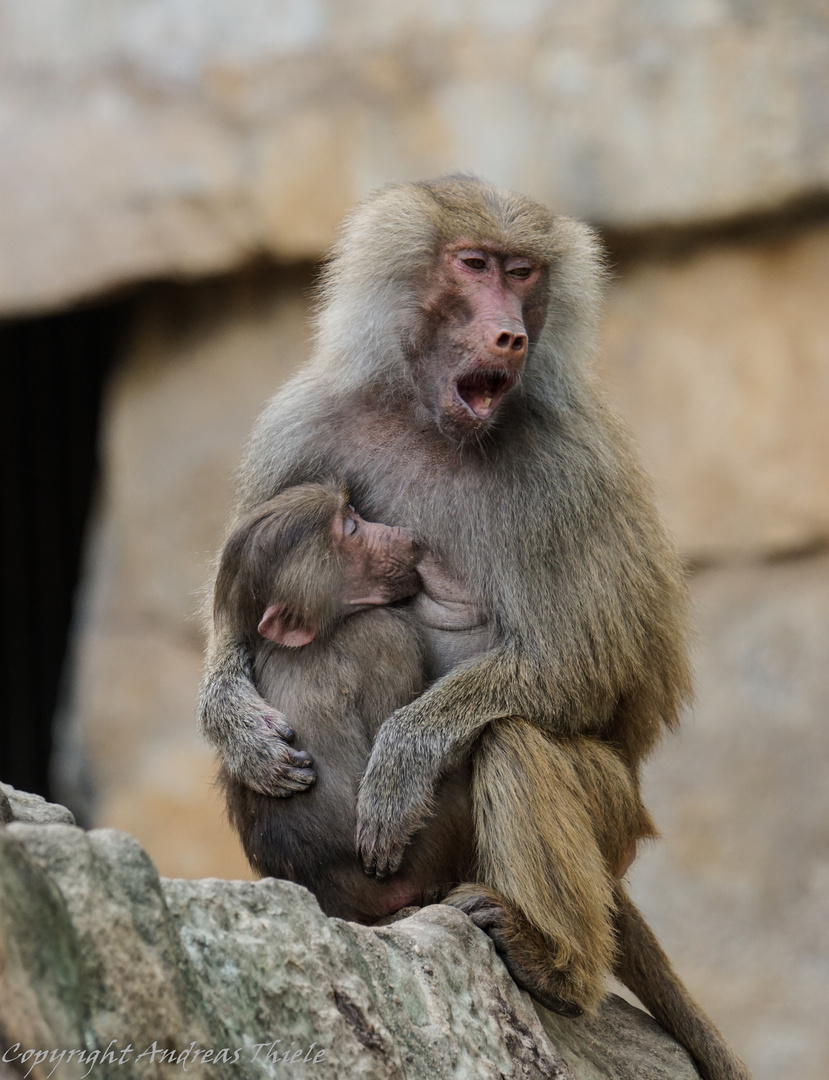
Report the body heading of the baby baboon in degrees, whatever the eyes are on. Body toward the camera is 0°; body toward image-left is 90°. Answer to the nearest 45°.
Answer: approximately 270°
